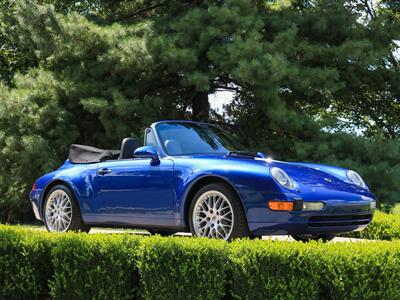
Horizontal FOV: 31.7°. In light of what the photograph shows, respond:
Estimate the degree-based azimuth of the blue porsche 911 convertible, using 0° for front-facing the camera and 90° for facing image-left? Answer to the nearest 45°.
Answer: approximately 315°

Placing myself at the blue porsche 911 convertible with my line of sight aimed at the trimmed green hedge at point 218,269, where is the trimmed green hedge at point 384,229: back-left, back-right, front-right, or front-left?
back-left

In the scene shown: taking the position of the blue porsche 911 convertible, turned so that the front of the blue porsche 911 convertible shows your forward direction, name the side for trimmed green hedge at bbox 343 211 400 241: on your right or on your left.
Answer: on your left
